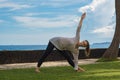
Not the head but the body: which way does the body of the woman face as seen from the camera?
toward the camera
